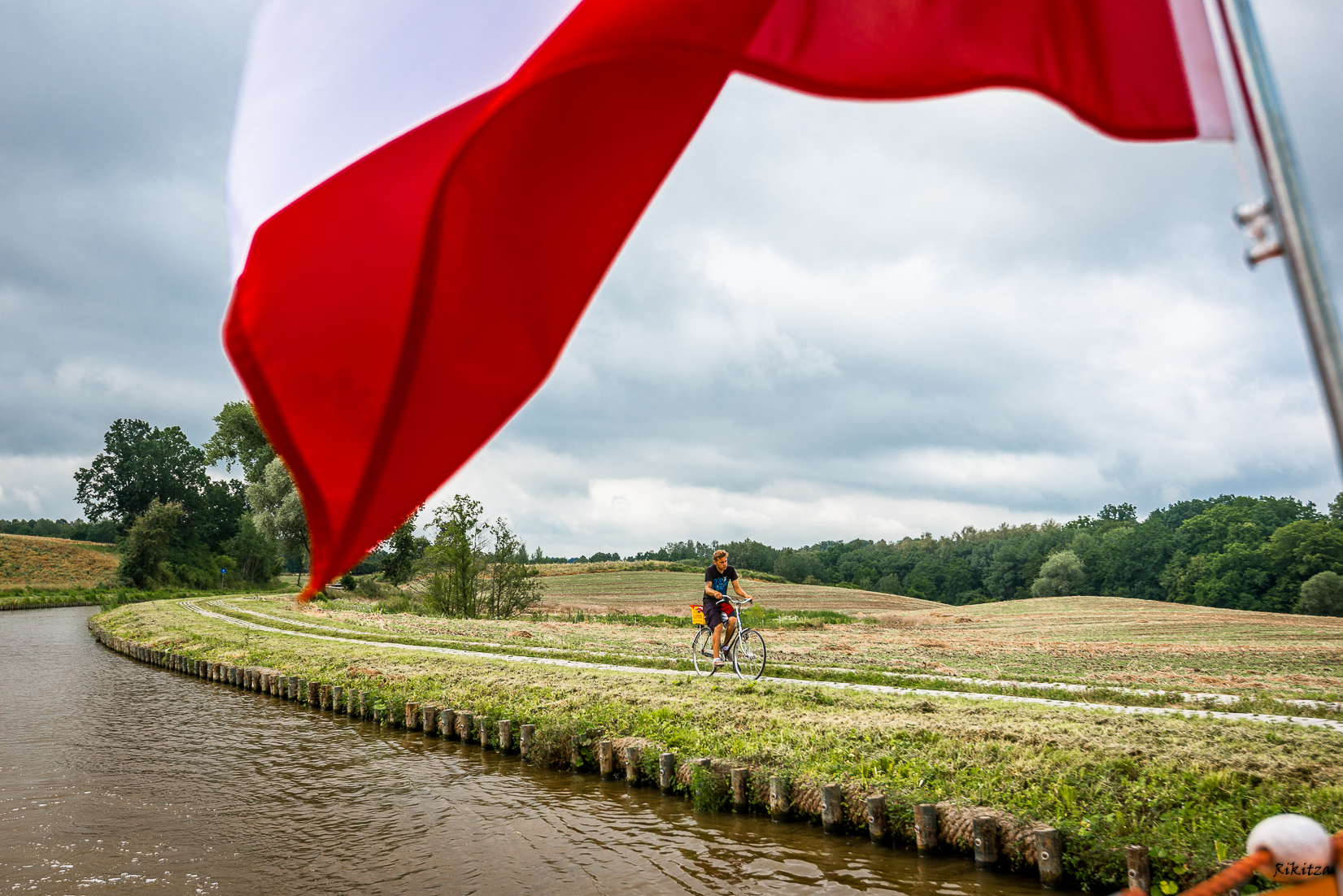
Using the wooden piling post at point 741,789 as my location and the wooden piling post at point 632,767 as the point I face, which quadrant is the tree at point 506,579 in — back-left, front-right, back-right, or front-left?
front-right

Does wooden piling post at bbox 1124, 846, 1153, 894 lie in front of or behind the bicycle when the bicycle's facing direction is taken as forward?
in front

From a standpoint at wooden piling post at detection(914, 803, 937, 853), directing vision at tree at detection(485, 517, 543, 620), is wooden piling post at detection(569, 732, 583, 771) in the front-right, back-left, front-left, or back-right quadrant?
front-left

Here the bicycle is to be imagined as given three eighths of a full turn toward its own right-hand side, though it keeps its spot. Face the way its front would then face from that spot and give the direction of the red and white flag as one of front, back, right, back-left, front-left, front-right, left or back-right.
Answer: left

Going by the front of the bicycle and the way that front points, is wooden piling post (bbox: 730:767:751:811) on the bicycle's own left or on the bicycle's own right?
on the bicycle's own right

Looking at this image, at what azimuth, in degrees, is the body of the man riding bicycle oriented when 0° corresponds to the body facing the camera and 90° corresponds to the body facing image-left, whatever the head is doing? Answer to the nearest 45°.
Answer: approximately 315°

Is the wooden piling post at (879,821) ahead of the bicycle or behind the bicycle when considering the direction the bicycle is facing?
ahead

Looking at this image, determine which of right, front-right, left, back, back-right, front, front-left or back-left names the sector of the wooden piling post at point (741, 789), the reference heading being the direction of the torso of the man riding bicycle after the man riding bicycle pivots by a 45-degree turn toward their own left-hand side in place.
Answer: right

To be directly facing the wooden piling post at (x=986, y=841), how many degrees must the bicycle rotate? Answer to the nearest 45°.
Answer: approximately 45° to its right

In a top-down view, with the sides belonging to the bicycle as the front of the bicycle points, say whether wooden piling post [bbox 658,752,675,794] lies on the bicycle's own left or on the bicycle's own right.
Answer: on the bicycle's own right

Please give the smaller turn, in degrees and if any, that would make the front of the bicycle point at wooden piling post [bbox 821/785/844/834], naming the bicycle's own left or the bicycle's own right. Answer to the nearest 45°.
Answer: approximately 45° to the bicycle's own right

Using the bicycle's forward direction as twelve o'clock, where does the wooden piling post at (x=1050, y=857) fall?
The wooden piling post is roughly at 1 o'clock from the bicycle.

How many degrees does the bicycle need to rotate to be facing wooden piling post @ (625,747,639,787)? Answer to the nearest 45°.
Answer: approximately 45° to its right

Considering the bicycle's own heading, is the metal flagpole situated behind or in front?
in front

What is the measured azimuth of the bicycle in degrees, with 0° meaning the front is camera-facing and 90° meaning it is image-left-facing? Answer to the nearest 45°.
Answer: approximately 315°
